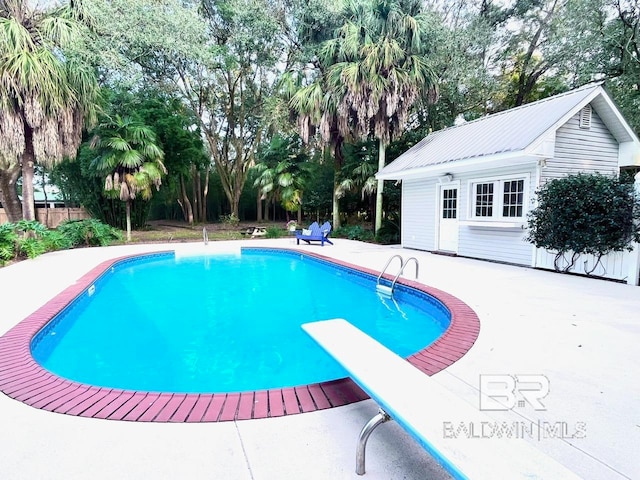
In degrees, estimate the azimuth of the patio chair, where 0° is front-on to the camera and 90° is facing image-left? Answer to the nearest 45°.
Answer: approximately 45°

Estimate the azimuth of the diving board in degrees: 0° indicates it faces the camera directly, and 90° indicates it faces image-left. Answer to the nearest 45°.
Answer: approximately 135°

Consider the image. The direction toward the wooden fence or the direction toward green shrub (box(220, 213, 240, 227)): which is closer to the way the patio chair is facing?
the wooden fence

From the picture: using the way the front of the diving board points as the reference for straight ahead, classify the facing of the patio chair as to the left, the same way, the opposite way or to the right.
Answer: to the left

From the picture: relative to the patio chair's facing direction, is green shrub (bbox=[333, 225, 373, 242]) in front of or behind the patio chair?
behind

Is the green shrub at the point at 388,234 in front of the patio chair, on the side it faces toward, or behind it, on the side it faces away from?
behind

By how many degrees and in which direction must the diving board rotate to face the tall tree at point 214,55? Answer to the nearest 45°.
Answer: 0° — it already faces it
